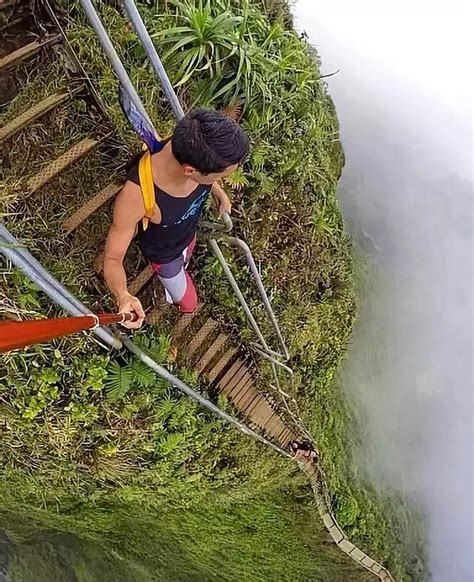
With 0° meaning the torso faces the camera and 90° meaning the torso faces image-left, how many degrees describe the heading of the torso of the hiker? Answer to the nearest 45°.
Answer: approximately 315°
